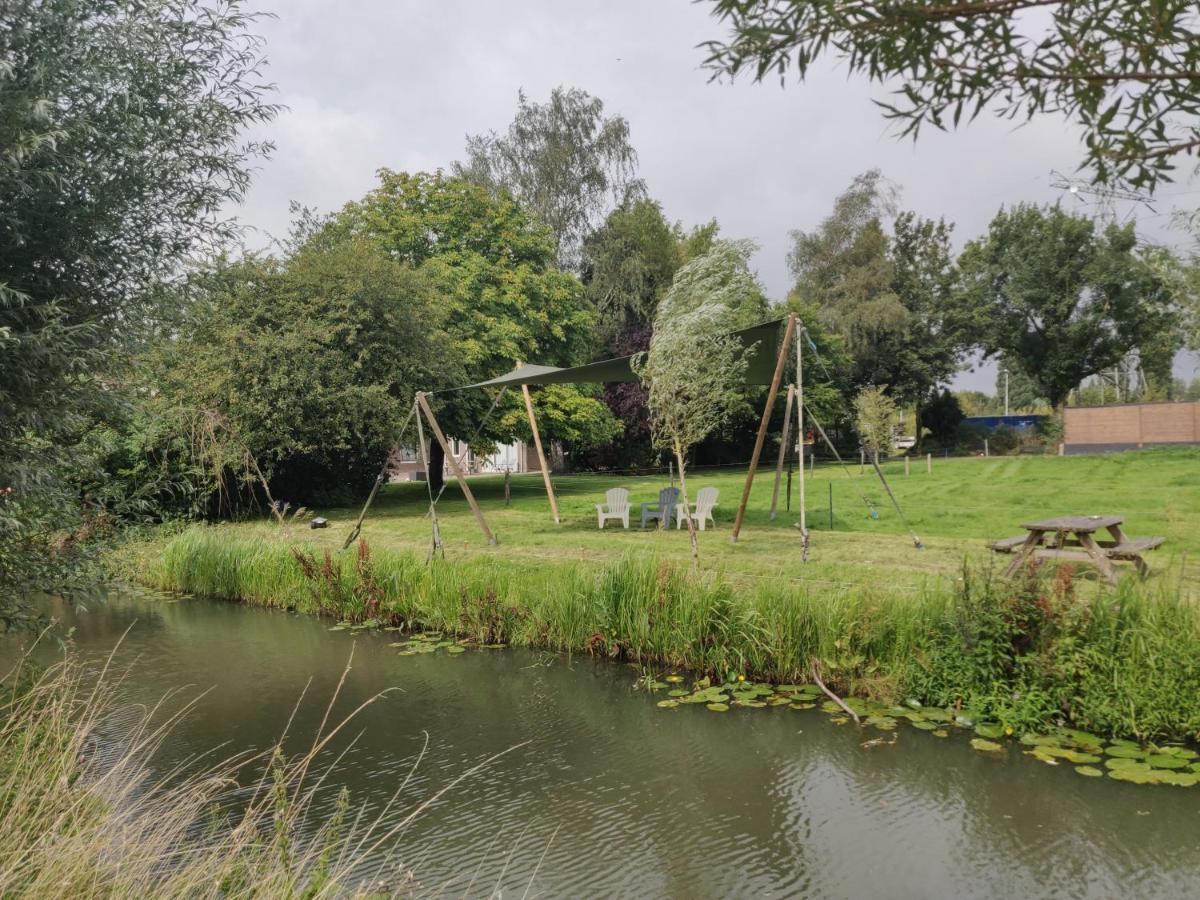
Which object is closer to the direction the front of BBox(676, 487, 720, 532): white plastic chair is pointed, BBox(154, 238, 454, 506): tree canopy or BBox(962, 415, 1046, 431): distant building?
the tree canopy

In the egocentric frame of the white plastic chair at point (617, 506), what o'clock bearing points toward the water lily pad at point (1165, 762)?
The water lily pad is roughly at 10 o'clock from the white plastic chair.

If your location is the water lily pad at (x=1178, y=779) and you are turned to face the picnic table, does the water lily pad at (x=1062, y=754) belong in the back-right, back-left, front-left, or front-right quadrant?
front-left

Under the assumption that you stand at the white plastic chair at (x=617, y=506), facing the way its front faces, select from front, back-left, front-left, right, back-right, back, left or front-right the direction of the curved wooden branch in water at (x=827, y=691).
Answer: front-left

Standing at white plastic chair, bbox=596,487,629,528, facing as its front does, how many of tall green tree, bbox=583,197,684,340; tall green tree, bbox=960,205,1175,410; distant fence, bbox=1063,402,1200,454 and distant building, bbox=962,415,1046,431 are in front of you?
0

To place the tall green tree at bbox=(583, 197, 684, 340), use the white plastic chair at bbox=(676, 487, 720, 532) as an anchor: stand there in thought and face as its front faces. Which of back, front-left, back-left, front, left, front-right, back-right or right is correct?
back-right

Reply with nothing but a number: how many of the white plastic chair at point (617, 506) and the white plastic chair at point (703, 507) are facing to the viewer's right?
0

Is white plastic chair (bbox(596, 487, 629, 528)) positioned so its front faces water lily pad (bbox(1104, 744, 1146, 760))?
no

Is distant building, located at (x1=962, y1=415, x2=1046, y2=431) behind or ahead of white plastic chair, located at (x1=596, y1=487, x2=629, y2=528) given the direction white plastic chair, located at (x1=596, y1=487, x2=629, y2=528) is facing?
behind

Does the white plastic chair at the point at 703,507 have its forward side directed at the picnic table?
no

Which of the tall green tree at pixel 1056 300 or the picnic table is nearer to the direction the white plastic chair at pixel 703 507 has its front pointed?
the picnic table

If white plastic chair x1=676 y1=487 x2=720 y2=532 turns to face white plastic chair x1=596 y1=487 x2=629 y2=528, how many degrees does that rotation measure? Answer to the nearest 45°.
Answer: approximately 90° to its right
